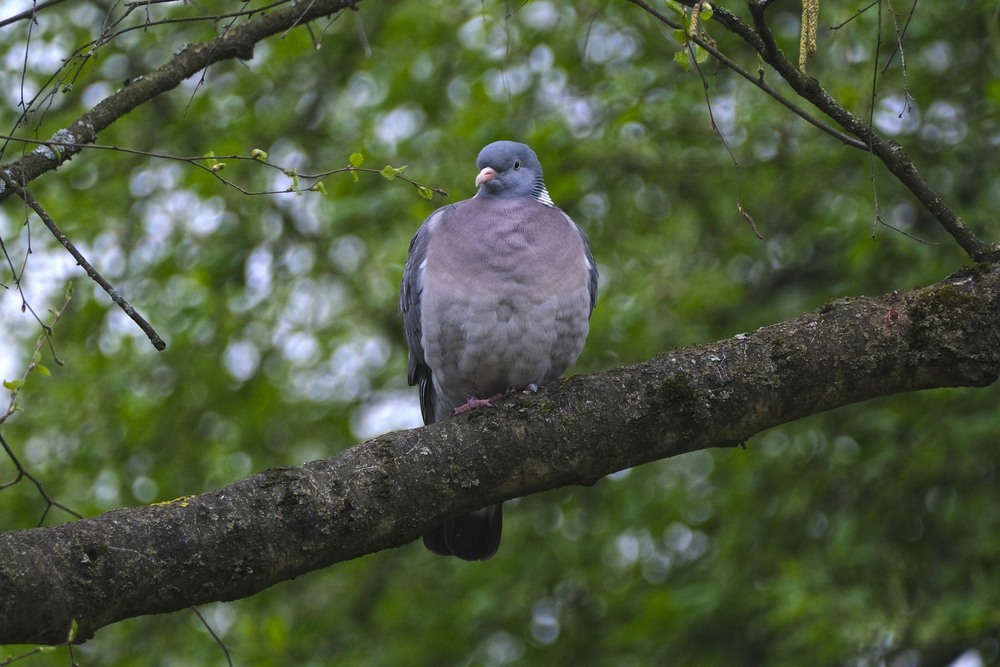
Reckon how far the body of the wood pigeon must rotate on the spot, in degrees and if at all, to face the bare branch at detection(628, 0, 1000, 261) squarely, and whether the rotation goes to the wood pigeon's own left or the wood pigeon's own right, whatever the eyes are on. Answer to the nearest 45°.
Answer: approximately 45° to the wood pigeon's own left

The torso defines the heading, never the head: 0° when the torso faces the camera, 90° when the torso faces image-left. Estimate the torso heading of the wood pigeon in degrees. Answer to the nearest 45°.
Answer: approximately 0°

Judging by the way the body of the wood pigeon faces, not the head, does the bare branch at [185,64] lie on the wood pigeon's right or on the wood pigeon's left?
on the wood pigeon's right
